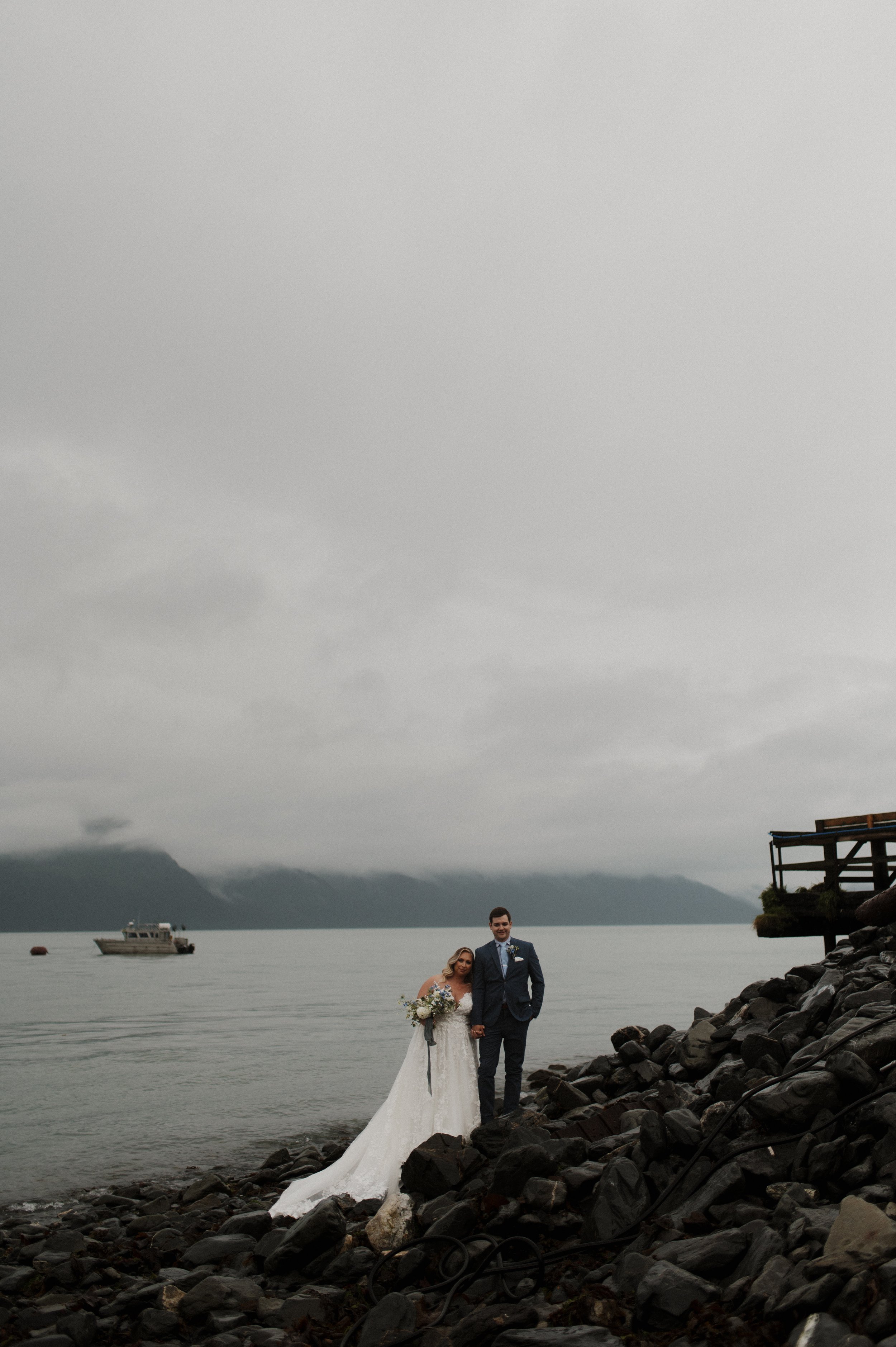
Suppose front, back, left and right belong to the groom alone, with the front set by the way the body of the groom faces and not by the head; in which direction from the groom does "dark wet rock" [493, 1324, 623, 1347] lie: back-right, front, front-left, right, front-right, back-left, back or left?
front

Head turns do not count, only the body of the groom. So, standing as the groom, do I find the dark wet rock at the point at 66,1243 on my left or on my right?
on my right

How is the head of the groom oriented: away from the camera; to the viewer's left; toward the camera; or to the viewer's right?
toward the camera

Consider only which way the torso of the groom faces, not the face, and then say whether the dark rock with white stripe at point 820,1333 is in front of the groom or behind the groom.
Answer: in front

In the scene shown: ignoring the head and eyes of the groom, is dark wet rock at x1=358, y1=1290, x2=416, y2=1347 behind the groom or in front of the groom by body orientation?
in front

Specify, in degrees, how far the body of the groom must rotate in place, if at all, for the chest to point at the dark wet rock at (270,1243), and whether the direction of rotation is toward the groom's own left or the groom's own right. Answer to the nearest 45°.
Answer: approximately 45° to the groom's own right

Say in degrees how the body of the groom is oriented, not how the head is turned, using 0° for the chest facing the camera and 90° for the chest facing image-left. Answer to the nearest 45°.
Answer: approximately 0°

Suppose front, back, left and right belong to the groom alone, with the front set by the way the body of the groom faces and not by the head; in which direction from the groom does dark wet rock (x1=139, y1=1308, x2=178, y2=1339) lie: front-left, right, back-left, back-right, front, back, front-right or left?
front-right

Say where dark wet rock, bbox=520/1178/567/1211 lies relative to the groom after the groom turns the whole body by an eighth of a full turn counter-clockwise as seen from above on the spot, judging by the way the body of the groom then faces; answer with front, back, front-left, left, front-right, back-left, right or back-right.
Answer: front-right

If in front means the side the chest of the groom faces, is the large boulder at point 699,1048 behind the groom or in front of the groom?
behind

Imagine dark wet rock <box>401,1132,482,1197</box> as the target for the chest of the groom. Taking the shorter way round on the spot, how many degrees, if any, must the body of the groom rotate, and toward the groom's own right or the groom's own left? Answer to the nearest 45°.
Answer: approximately 45° to the groom's own right

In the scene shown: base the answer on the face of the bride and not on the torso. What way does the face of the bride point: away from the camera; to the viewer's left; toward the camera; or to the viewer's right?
toward the camera
